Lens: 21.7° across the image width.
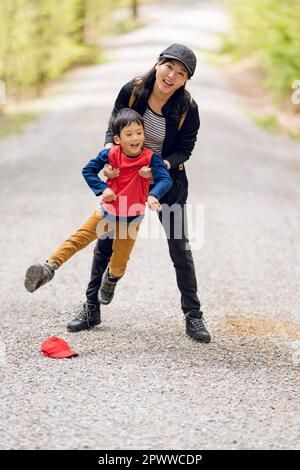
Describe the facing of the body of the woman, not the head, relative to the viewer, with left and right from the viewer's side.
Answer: facing the viewer
